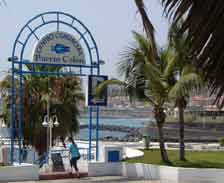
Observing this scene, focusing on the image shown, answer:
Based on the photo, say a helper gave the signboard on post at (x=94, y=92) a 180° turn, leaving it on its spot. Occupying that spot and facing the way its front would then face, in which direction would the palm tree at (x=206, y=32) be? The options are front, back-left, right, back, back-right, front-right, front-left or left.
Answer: back

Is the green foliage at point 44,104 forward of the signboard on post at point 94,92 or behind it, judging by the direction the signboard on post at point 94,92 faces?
behind

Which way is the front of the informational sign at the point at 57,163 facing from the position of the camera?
facing the viewer

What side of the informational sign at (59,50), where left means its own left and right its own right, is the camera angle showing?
front

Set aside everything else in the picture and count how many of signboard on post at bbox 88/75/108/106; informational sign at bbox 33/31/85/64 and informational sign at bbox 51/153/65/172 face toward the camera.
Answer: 3

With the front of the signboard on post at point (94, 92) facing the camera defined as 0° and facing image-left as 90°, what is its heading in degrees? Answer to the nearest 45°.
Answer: approximately 0°

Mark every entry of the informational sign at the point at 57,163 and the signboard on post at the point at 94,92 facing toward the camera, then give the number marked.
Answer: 2

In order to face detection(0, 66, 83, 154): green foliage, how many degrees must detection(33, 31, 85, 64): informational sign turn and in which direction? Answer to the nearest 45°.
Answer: approximately 180°

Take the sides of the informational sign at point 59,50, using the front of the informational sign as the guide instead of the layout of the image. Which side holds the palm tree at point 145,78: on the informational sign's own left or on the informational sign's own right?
on the informational sign's own left
